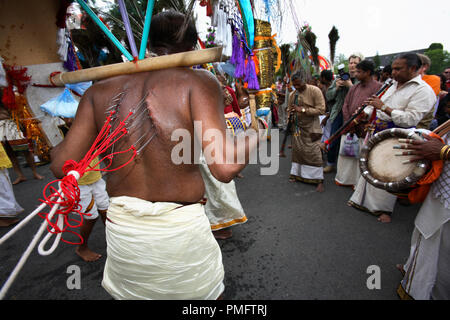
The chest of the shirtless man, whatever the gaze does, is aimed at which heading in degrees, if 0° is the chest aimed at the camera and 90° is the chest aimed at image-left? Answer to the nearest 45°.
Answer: approximately 180°

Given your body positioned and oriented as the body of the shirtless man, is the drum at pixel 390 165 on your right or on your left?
on your right

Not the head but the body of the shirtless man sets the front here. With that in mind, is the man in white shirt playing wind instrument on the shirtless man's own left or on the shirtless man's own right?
on the shirtless man's own right

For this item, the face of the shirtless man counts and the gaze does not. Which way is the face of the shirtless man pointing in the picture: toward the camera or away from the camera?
away from the camera
